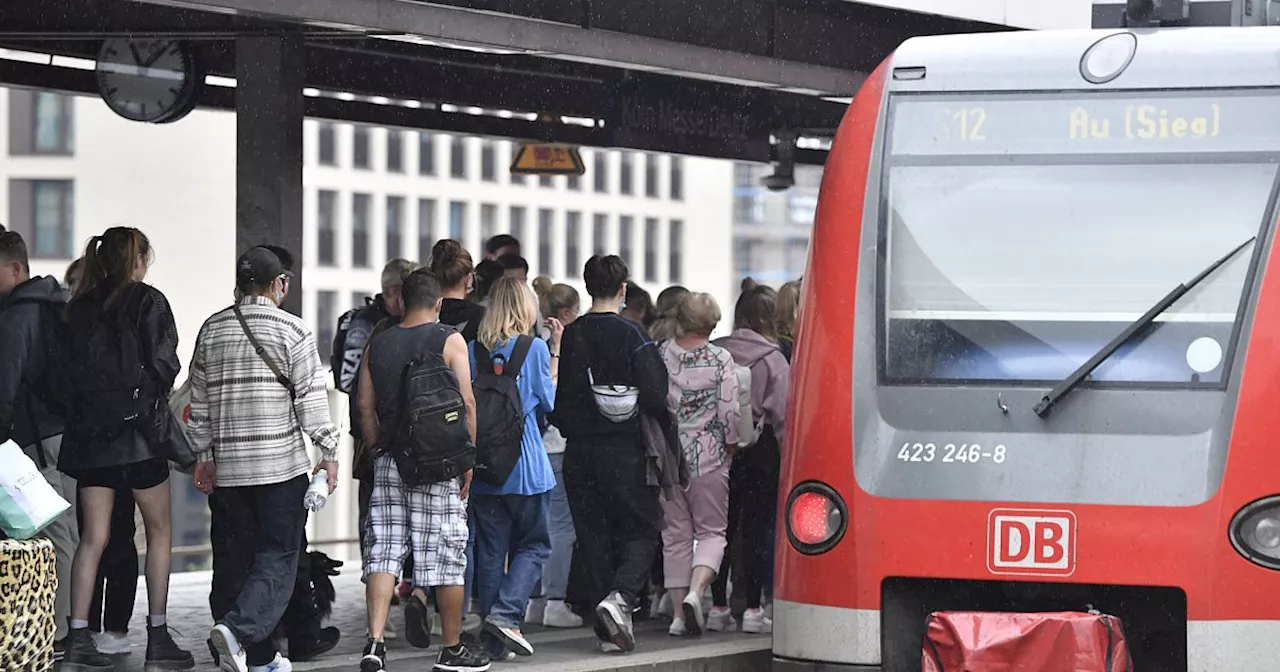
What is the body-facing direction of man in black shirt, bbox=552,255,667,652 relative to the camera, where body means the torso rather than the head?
away from the camera

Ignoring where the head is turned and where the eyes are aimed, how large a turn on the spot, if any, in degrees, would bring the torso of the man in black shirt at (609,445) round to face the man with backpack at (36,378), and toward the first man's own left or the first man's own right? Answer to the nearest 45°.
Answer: approximately 90° to the first man's own left

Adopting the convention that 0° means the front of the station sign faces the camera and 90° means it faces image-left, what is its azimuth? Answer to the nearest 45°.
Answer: approximately 0°

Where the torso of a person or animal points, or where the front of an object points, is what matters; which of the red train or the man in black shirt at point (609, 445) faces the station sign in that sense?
the man in black shirt

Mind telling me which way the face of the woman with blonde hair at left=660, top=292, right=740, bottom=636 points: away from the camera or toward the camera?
away from the camera

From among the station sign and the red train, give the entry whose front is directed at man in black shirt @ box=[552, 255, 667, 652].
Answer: the station sign

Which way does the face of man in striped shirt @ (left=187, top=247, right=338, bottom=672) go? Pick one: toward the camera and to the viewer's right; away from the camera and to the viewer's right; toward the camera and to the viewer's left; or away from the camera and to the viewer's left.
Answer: away from the camera and to the viewer's right

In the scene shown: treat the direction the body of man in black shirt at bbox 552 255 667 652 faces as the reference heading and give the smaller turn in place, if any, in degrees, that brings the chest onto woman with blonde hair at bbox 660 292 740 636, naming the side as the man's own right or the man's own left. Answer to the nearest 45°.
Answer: approximately 45° to the man's own right

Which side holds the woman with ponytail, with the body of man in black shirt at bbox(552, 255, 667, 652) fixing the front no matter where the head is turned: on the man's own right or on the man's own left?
on the man's own left

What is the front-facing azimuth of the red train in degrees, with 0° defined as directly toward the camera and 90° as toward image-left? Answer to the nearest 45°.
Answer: approximately 0°

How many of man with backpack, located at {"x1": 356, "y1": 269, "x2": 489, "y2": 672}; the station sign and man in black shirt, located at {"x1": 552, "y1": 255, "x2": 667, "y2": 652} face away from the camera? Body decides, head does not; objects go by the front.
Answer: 2

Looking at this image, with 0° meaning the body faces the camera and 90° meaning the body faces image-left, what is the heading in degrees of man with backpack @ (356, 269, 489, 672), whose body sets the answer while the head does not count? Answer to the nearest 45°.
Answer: approximately 180°
